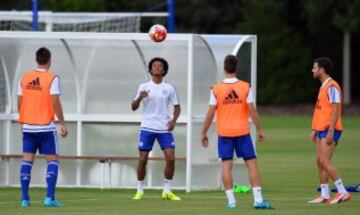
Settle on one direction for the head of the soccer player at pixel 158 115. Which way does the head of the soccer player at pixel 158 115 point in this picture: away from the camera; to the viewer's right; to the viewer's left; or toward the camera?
toward the camera

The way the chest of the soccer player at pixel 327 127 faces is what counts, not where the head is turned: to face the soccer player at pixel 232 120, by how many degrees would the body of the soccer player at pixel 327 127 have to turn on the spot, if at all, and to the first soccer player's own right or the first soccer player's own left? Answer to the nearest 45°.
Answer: approximately 45° to the first soccer player's own left

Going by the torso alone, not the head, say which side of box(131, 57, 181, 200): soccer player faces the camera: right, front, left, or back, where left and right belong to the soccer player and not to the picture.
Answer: front

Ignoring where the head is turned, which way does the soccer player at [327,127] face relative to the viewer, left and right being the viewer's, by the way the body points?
facing to the left of the viewer

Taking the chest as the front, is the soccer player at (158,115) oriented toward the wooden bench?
no

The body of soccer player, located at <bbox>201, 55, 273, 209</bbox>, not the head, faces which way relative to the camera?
away from the camera

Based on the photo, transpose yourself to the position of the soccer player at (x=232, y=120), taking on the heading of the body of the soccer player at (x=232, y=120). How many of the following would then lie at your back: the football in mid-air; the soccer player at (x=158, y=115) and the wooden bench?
0

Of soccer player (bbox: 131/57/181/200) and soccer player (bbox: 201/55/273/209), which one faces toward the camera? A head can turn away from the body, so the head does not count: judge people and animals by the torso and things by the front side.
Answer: soccer player (bbox: 131/57/181/200)

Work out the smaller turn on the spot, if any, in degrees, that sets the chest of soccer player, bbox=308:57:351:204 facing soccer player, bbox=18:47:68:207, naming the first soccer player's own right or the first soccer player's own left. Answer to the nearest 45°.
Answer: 0° — they already face them

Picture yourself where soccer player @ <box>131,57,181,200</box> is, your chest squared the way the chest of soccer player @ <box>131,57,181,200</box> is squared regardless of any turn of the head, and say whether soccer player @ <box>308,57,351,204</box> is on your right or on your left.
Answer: on your left

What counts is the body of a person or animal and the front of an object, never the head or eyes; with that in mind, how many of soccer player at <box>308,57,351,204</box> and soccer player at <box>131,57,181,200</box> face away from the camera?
0

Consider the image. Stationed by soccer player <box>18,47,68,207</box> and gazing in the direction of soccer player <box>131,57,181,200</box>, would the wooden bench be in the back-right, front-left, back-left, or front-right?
front-left

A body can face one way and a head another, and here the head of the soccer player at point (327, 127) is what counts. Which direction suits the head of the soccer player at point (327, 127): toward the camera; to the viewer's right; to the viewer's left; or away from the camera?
to the viewer's left

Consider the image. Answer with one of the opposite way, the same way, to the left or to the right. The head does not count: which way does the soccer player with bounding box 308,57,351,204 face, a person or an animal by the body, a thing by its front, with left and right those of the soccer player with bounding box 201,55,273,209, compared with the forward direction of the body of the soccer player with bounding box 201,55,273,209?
to the left
